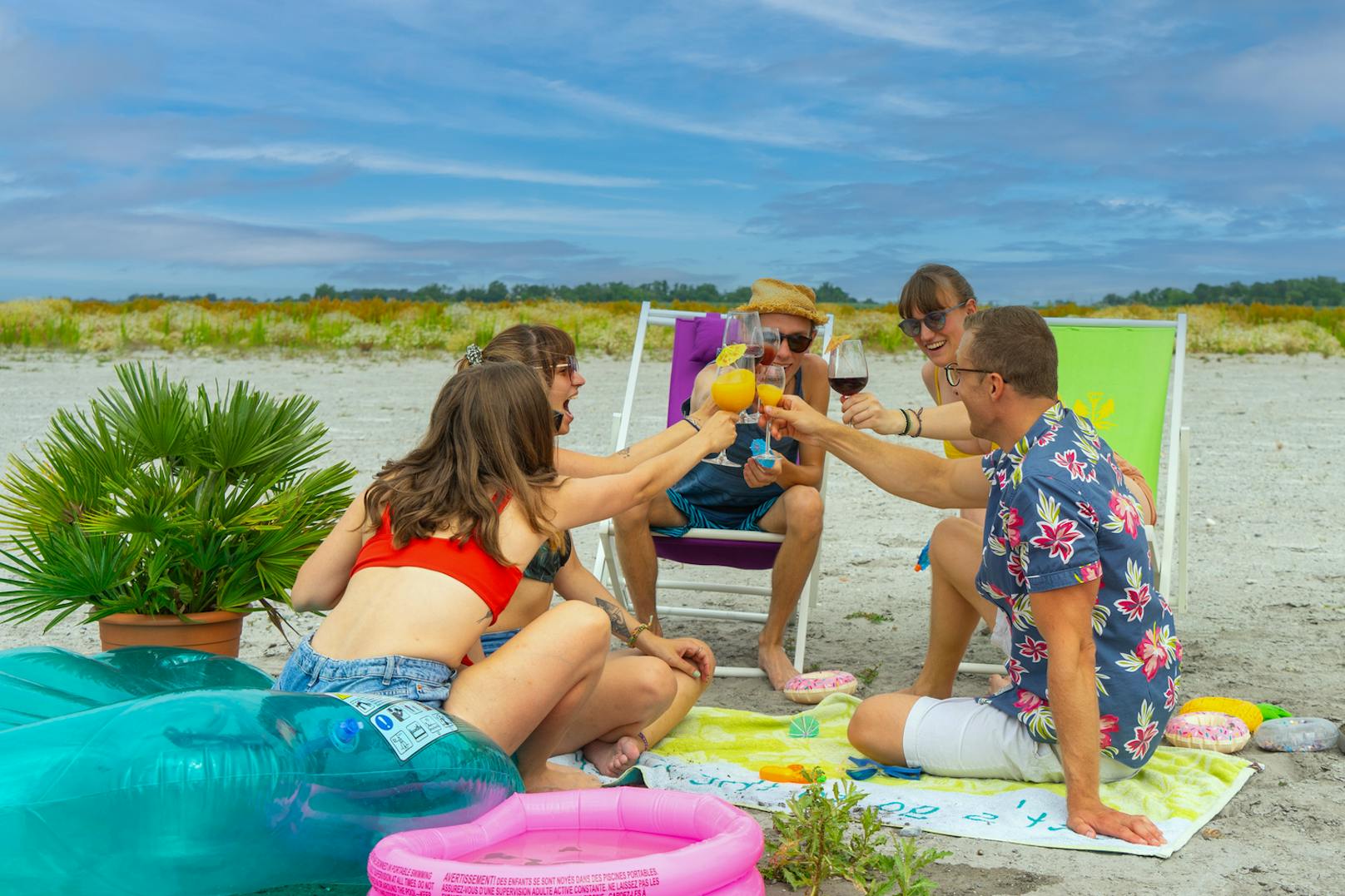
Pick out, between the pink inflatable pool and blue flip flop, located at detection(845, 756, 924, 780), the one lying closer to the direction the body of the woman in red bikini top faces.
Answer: the blue flip flop

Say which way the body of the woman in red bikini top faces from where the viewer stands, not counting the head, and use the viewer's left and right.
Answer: facing away from the viewer and to the right of the viewer

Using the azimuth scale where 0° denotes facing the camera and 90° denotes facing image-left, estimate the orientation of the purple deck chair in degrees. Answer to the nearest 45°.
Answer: approximately 0°

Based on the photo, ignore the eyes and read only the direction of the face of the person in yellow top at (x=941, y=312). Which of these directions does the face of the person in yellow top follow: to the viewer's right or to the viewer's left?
to the viewer's left

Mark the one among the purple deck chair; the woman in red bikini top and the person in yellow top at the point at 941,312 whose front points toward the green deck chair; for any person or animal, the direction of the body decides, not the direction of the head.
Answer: the woman in red bikini top

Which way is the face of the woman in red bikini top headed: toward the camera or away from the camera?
away from the camera

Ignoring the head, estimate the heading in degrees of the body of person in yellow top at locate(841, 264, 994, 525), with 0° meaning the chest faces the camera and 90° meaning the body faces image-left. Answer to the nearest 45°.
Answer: approximately 45°

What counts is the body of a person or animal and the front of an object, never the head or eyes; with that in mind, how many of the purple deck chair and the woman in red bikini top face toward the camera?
1

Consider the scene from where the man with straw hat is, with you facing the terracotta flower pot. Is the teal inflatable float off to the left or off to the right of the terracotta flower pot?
left

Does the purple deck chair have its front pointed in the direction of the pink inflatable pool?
yes

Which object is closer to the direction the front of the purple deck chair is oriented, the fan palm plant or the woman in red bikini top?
the woman in red bikini top

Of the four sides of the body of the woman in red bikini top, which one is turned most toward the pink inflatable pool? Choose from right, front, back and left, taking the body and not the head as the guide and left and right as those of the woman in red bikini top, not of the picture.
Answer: right

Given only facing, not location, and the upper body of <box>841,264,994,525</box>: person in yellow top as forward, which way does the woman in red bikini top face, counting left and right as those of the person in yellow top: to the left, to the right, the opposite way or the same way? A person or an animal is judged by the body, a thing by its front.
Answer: the opposite way
